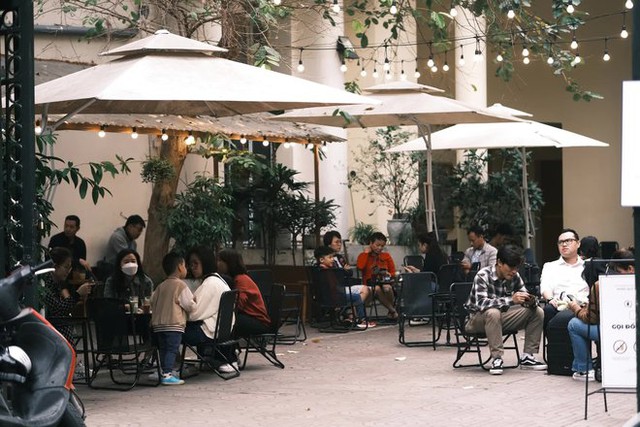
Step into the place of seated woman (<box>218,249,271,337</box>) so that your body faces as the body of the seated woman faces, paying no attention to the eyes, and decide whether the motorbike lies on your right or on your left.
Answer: on your left

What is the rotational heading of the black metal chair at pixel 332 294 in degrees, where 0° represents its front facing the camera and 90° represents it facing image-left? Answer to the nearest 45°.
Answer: approximately 225°

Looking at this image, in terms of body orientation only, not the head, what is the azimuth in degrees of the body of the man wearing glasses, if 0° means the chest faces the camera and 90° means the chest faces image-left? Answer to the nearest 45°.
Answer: approximately 45°

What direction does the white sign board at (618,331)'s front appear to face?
toward the camera

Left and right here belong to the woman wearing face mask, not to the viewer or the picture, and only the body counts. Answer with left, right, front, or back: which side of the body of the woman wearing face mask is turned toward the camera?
front

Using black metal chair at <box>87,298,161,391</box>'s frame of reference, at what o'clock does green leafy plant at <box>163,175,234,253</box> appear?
The green leafy plant is roughly at 11 o'clock from the black metal chair.

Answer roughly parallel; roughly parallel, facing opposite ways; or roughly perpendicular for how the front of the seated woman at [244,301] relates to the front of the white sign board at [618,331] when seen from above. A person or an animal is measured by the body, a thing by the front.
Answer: roughly perpendicular

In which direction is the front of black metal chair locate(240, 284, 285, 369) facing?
to the viewer's left

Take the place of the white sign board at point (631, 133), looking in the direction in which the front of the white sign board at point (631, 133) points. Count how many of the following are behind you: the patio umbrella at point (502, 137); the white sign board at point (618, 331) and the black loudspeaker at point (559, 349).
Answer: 3

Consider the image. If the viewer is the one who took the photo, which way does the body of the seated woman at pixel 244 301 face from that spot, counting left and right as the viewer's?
facing to the left of the viewer

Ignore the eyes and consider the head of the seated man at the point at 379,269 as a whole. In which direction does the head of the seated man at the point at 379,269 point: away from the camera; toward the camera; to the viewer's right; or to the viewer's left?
toward the camera

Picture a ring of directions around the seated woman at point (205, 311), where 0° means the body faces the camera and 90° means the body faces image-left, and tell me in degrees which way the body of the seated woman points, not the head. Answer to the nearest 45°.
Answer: approximately 90°

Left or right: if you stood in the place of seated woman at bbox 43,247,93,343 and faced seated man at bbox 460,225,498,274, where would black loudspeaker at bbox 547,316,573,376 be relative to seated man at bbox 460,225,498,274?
right

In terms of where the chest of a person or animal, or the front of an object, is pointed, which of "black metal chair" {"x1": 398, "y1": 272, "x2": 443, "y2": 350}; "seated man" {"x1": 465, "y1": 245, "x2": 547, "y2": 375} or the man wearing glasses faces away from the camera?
the black metal chair

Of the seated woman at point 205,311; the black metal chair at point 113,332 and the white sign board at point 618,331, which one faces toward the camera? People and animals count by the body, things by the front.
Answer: the white sign board

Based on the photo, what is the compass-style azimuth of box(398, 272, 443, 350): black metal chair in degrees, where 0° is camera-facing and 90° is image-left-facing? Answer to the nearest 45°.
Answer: approximately 180°
